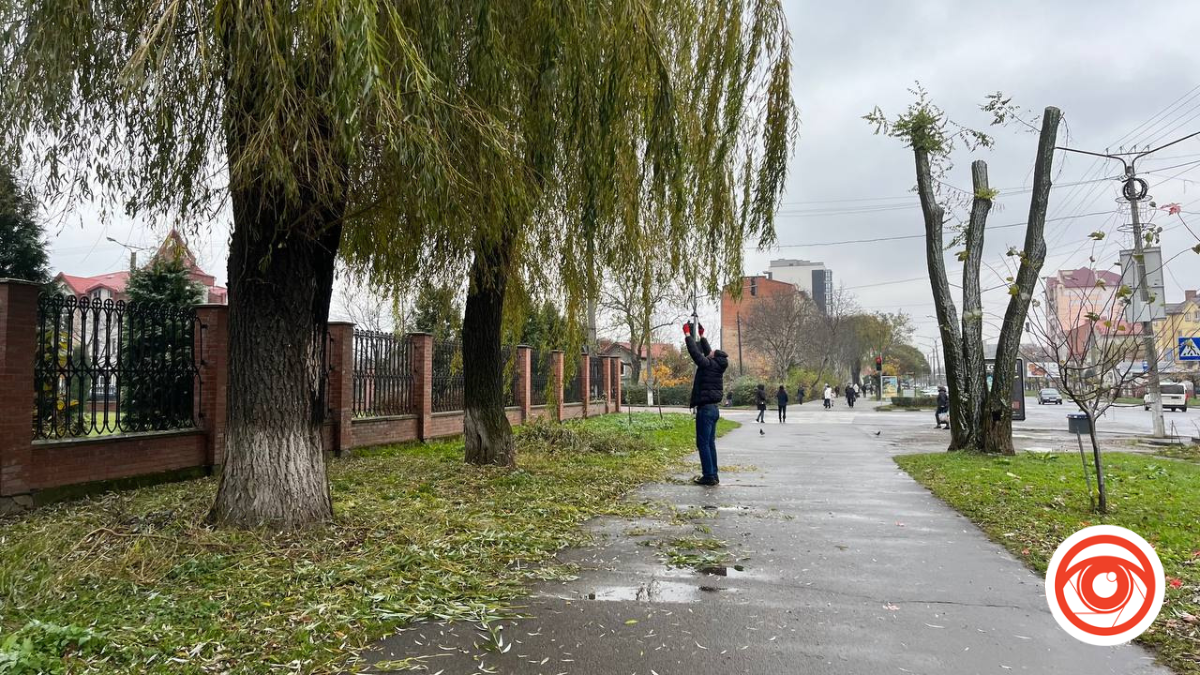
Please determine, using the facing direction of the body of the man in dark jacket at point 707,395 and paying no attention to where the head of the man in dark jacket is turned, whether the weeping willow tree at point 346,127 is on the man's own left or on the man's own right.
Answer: on the man's own left

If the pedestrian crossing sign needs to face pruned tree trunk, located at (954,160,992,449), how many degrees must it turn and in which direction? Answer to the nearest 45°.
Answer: approximately 45° to its right

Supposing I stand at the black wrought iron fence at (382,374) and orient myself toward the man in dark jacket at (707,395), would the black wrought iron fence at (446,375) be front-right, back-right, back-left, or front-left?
back-left

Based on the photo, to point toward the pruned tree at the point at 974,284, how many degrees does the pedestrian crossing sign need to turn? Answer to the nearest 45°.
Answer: approximately 45° to its right

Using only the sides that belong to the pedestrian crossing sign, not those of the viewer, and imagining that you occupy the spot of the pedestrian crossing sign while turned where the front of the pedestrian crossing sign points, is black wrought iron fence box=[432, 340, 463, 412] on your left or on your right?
on your right

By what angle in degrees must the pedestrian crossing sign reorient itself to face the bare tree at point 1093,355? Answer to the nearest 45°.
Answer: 0° — it already faces it

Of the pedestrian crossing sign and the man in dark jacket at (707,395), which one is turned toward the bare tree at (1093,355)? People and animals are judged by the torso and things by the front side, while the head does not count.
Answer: the pedestrian crossing sign

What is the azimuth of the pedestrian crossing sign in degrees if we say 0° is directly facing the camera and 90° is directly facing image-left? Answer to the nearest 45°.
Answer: approximately 0°
